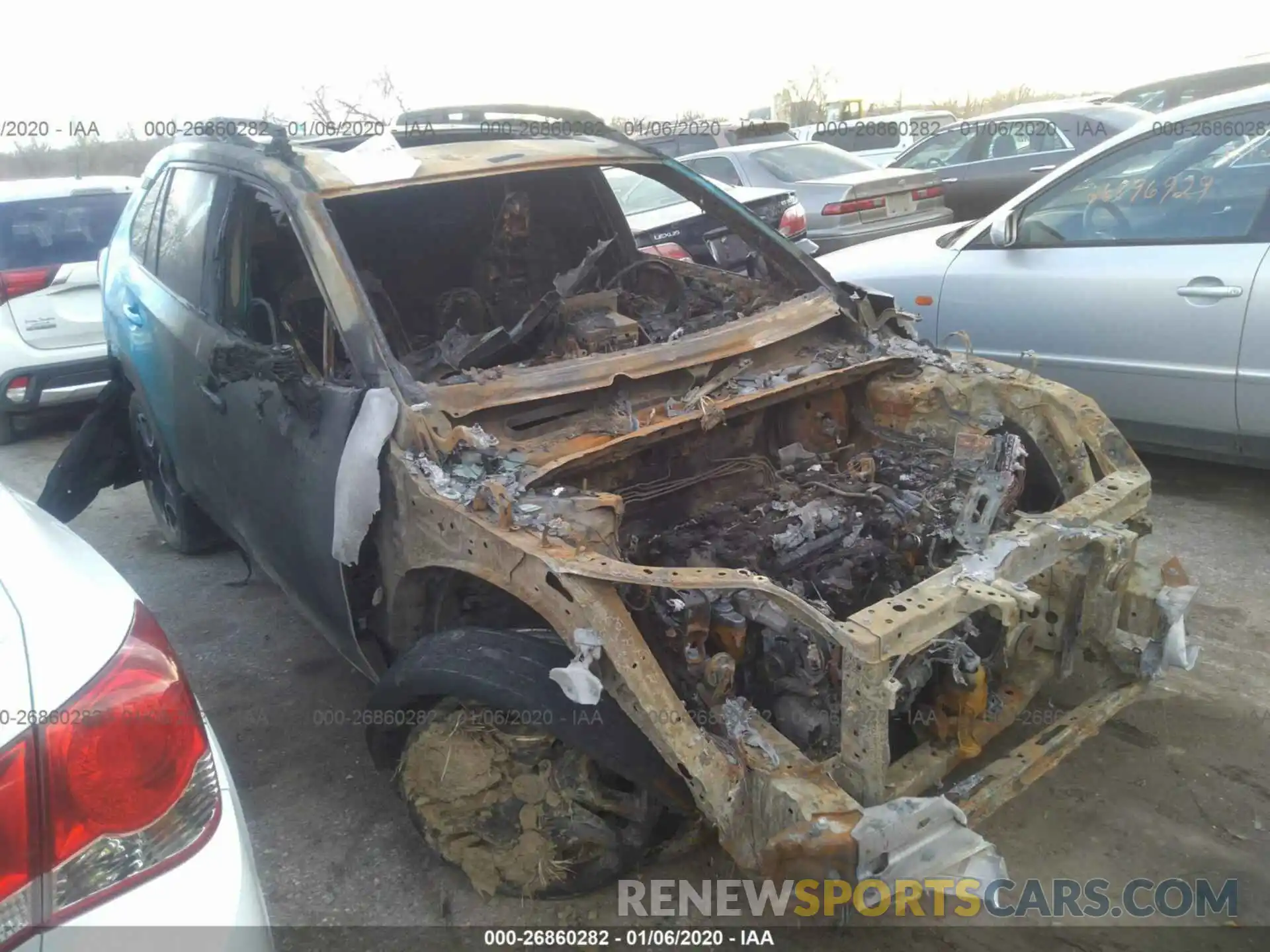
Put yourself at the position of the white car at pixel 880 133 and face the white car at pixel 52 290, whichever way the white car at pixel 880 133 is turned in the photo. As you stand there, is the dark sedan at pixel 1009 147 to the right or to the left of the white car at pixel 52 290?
left

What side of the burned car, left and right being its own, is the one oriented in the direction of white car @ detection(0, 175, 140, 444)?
back

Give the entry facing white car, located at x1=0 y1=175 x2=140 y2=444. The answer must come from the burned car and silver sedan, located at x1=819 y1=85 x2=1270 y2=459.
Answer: the silver sedan

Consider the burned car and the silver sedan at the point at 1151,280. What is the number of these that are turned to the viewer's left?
1

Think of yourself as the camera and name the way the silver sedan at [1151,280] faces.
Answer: facing to the left of the viewer

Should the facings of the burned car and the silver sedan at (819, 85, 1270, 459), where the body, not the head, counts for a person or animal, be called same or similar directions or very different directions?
very different directions

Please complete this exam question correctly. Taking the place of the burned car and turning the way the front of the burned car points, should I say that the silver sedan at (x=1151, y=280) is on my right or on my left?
on my left

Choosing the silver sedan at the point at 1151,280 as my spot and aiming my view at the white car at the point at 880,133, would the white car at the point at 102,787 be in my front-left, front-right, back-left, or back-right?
back-left

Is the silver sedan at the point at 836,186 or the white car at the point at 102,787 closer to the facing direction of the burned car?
the white car

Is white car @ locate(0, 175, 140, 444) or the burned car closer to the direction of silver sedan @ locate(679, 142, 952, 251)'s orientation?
the white car

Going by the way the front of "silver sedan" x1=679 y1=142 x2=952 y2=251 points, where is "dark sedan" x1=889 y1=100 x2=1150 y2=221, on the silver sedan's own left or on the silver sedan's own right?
on the silver sedan's own right
